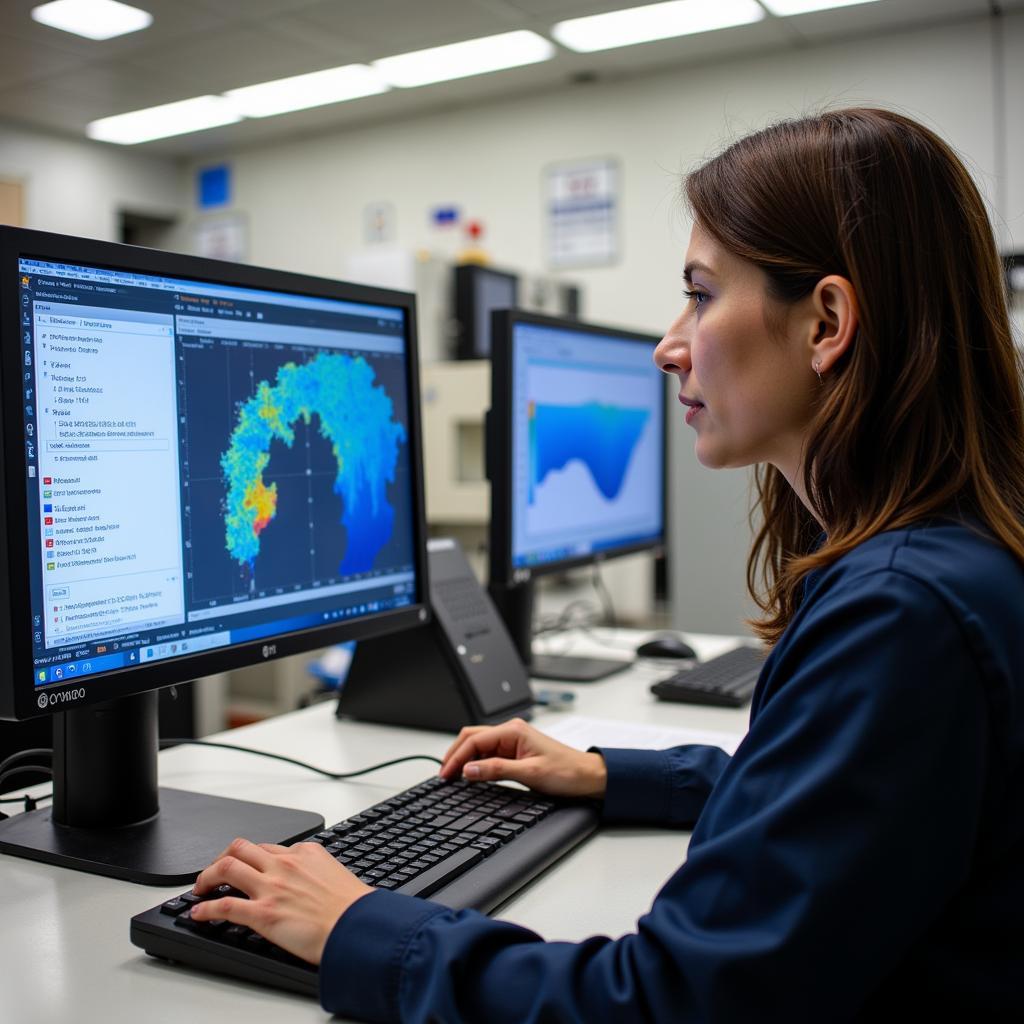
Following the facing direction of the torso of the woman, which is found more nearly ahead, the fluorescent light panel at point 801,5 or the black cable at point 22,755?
the black cable

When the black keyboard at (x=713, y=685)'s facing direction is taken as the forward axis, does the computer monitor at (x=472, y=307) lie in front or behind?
behind

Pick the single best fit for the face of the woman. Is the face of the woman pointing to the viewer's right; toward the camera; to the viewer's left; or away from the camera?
to the viewer's left

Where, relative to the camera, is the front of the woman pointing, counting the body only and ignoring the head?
to the viewer's left
